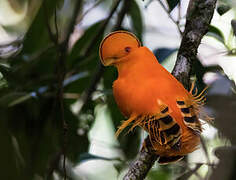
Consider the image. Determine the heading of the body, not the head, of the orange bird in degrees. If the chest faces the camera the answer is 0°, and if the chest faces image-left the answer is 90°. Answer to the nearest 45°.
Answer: approximately 135°

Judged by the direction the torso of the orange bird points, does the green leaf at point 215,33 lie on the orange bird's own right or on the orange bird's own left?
on the orange bird's own right

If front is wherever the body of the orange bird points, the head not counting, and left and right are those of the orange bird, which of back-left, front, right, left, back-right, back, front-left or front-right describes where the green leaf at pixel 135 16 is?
front-right

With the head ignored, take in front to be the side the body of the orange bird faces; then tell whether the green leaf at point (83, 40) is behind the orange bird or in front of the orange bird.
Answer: in front

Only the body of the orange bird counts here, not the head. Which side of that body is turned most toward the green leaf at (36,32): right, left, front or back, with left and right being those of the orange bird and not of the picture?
front

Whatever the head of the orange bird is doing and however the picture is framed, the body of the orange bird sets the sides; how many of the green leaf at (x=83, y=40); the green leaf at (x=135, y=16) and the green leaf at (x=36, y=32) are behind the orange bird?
0
